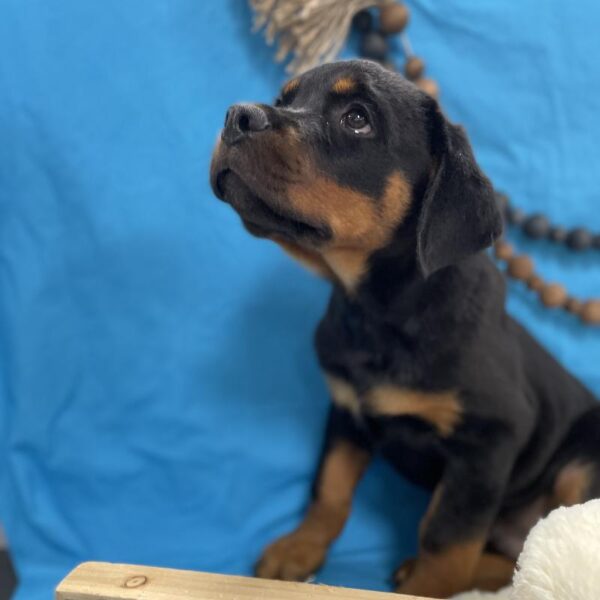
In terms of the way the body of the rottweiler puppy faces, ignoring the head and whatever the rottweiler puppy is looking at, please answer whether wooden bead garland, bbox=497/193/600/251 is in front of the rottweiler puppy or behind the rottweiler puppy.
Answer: behind

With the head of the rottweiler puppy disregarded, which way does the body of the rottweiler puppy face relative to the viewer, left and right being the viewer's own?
facing the viewer and to the left of the viewer

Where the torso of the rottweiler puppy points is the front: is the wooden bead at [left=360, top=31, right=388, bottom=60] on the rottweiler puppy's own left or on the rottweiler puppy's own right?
on the rottweiler puppy's own right

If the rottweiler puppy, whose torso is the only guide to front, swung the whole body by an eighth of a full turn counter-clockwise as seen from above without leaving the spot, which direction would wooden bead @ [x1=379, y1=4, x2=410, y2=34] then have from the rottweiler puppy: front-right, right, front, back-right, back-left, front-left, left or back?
back
